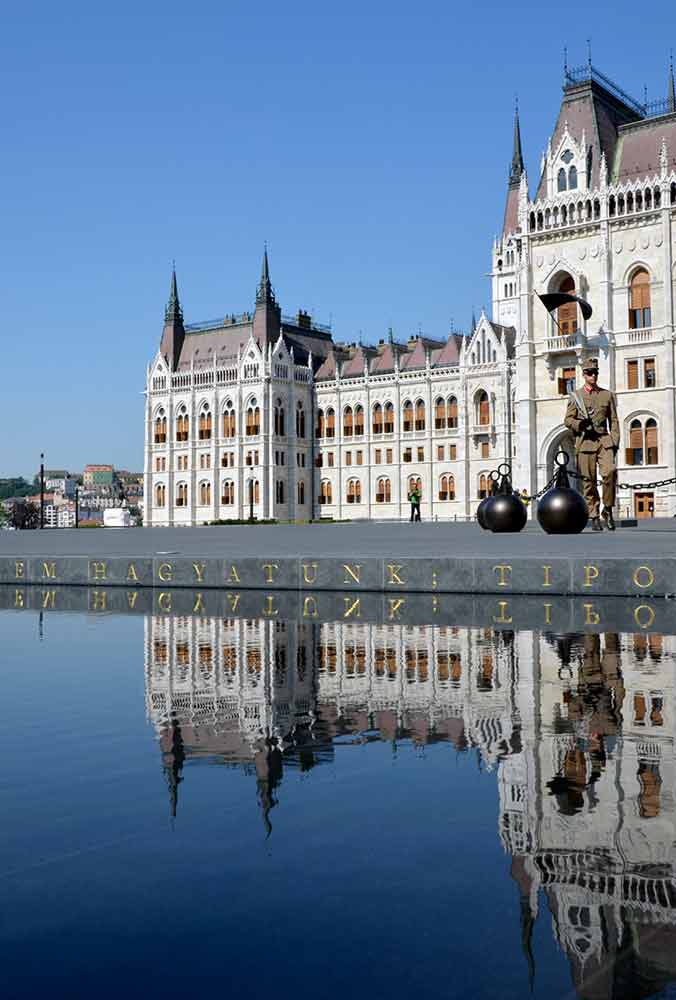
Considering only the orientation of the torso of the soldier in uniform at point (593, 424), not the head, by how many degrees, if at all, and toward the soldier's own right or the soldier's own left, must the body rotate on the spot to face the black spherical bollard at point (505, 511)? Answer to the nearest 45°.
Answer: approximately 135° to the soldier's own right

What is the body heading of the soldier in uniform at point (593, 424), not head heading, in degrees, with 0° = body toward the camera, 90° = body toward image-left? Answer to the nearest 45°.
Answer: approximately 0°
